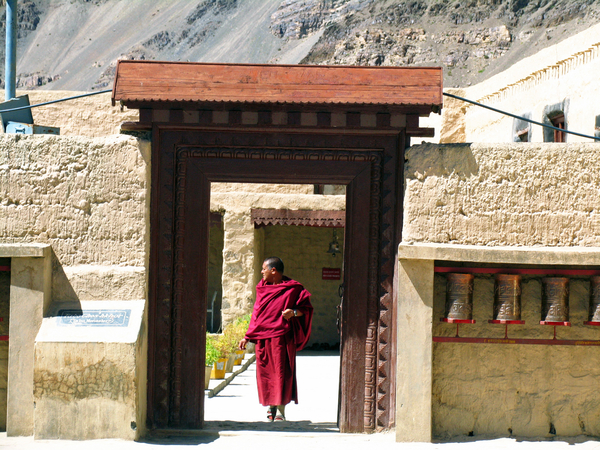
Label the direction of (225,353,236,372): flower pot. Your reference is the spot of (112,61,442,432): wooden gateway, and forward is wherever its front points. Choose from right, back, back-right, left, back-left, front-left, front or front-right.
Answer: back

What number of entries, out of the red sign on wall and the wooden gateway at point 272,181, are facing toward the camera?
2

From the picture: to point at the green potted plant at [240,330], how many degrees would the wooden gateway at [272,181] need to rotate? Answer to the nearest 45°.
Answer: approximately 180°

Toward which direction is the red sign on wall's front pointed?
toward the camera

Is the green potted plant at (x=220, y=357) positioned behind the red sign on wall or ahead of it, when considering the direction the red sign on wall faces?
ahead

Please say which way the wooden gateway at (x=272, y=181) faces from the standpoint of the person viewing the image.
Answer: facing the viewer

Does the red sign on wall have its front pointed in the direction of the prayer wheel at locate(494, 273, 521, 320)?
yes

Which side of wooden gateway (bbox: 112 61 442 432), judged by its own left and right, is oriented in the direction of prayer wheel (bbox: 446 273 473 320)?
left

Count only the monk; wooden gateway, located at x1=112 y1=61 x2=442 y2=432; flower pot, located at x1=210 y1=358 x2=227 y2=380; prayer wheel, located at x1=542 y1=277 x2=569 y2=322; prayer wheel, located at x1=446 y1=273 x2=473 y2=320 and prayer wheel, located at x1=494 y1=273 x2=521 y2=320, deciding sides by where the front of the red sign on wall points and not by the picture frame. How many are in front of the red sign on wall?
6

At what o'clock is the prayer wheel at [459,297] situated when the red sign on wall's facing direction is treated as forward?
The prayer wheel is roughly at 12 o'clock from the red sign on wall.

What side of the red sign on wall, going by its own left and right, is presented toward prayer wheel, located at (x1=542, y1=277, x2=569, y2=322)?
front
